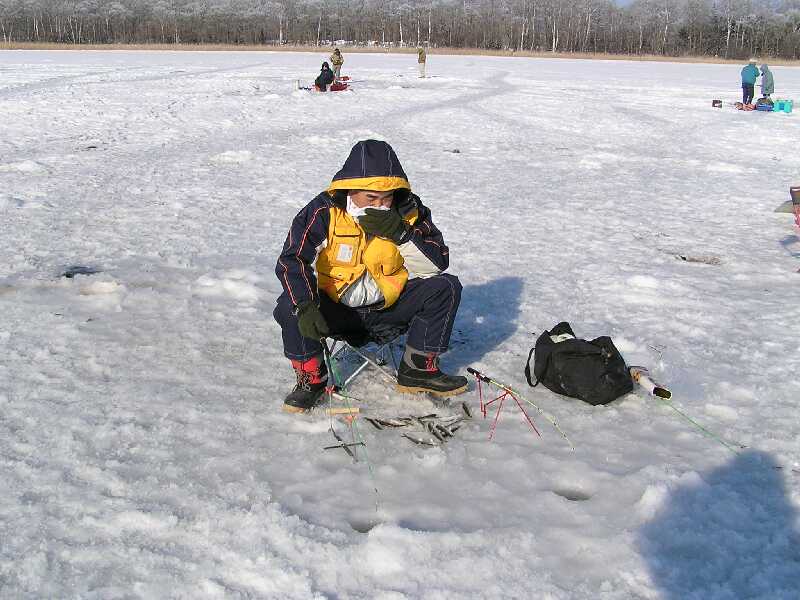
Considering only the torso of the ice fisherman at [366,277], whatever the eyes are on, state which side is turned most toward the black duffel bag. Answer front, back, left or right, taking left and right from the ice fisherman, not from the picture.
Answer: left

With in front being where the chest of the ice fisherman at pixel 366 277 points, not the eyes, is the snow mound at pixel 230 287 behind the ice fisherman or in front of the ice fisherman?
behind

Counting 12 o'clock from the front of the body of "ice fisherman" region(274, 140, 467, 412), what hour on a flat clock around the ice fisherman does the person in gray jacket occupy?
The person in gray jacket is roughly at 7 o'clock from the ice fisherman.

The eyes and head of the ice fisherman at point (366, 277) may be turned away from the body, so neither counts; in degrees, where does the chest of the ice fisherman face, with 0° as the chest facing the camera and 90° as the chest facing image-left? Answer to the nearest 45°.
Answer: approximately 0°

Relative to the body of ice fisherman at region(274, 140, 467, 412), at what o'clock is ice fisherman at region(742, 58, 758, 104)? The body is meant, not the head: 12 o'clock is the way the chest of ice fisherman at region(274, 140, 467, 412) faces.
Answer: ice fisherman at region(742, 58, 758, 104) is roughly at 7 o'clock from ice fisherman at region(274, 140, 467, 412).

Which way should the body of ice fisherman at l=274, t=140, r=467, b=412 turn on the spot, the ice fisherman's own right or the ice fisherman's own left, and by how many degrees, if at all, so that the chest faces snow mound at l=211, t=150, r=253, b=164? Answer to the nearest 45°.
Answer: approximately 180°

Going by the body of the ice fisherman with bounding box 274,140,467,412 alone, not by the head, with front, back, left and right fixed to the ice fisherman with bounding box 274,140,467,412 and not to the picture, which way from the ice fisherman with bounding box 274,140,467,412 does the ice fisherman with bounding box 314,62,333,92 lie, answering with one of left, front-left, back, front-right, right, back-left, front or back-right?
back
